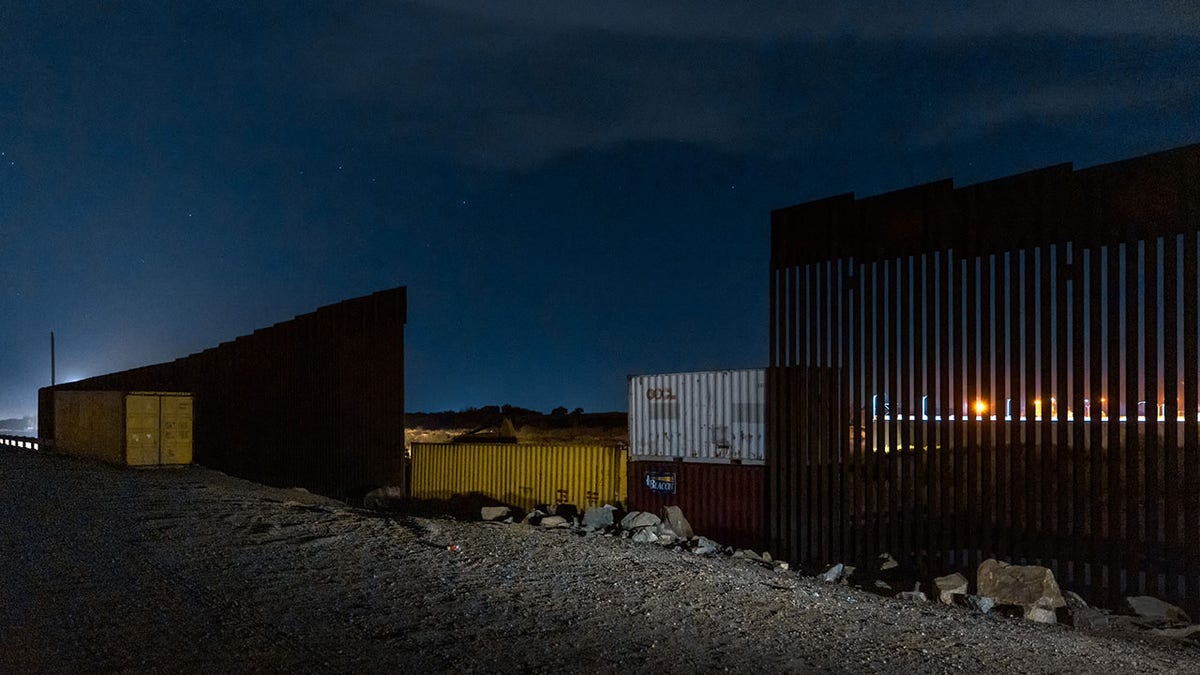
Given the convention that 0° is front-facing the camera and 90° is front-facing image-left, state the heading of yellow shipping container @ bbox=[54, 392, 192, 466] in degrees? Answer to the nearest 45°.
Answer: approximately 315°

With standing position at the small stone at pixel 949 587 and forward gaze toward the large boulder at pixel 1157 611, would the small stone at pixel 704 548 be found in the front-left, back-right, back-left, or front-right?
back-left
